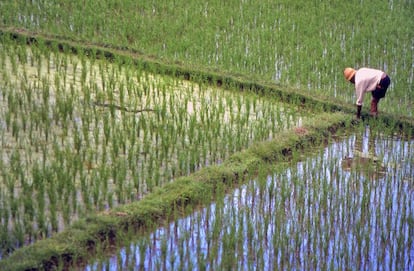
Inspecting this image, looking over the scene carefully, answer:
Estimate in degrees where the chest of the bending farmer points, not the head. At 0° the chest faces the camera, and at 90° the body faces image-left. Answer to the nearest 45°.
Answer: approximately 90°
